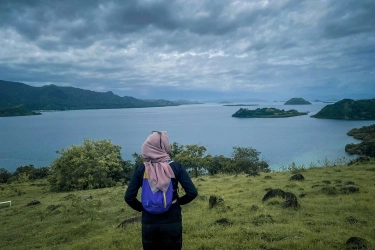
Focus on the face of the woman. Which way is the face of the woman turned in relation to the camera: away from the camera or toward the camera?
away from the camera

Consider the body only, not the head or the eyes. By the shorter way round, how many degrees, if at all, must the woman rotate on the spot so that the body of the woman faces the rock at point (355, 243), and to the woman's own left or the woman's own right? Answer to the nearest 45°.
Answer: approximately 90° to the woman's own right

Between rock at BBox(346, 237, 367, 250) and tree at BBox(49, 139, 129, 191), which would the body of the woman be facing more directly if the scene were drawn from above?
the tree

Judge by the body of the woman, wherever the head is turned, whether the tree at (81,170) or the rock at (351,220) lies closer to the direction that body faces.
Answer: the tree

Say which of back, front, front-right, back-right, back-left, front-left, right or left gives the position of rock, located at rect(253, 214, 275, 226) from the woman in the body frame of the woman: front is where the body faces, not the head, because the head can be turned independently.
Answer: front-right

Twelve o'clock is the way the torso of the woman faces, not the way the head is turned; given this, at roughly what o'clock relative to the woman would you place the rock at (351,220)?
The rock is roughly at 2 o'clock from the woman.

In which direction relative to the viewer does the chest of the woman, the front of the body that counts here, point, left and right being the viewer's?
facing away from the viewer

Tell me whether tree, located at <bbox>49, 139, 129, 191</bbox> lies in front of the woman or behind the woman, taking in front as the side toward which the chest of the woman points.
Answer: in front

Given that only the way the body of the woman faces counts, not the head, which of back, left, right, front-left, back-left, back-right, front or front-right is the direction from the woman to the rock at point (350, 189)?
front-right
